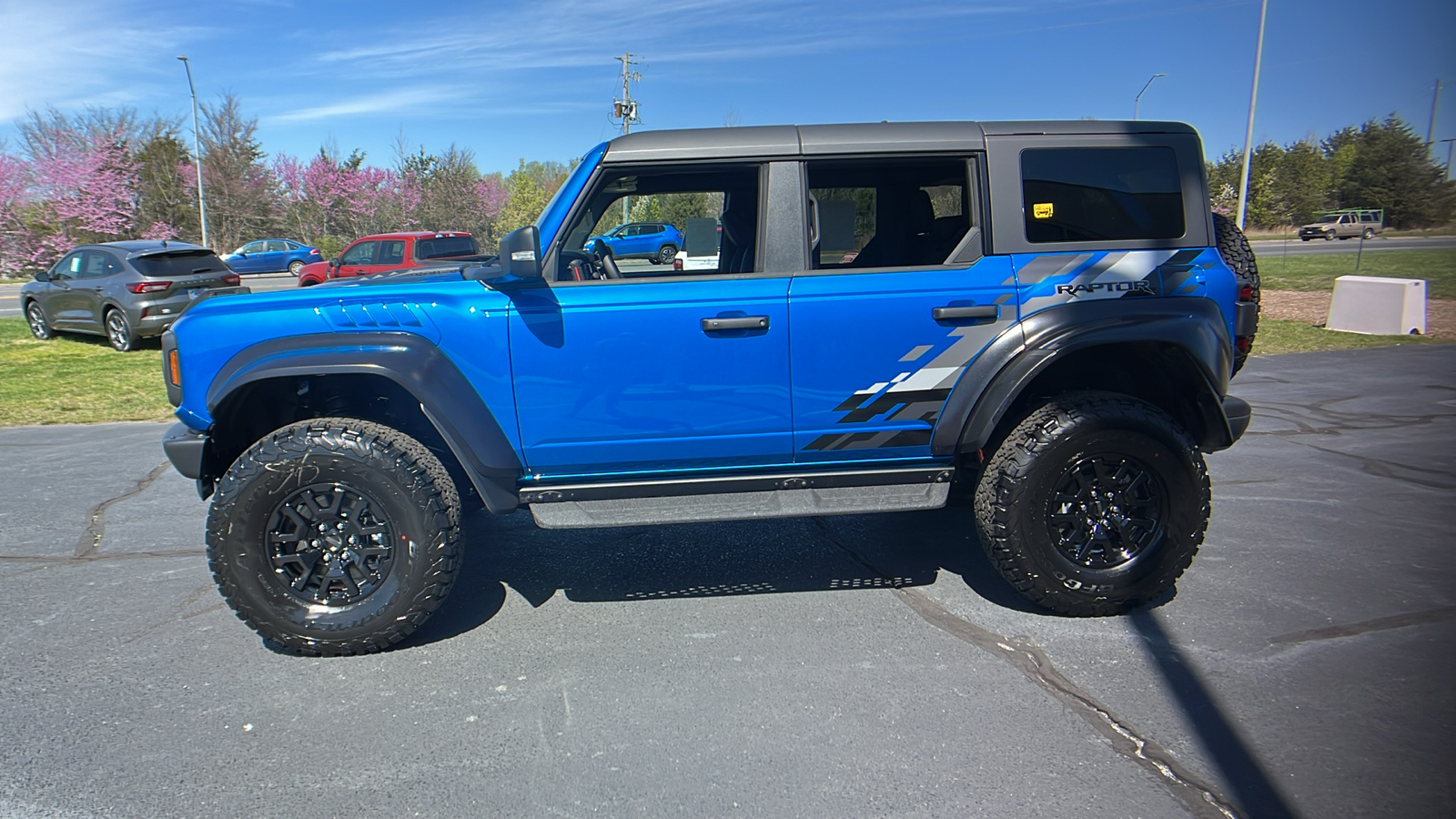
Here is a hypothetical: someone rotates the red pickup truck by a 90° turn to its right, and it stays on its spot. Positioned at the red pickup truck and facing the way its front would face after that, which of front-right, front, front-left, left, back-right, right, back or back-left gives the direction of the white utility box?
right

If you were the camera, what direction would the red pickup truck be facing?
facing away from the viewer and to the left of the viewer

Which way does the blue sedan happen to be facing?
to the viewer's left

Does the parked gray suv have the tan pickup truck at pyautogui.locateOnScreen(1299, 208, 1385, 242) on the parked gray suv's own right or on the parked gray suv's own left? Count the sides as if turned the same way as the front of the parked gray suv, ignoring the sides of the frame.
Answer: on the parked gray suv's own right

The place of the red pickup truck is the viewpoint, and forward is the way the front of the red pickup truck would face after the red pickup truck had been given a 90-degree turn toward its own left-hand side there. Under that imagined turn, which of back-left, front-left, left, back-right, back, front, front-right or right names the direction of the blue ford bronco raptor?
front-left

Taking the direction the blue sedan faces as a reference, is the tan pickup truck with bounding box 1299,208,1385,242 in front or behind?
behind

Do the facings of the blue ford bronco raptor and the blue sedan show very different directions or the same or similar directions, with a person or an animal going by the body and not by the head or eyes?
same or similar directions

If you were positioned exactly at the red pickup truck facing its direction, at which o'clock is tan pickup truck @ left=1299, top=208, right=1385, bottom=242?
The tan pickup truck is roughly at 4 o'clock from the red pickup truck.

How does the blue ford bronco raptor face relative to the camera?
to the viewer's left

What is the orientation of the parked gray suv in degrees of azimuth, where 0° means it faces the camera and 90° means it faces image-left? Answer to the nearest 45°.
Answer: approximately 135°

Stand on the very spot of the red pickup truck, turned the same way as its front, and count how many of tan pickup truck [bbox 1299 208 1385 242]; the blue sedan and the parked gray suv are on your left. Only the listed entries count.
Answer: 1

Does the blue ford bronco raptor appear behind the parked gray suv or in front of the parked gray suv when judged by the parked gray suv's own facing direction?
behind

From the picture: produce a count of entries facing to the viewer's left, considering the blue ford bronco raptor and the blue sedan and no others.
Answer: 2

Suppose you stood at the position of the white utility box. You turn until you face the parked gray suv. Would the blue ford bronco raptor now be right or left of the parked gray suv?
left
